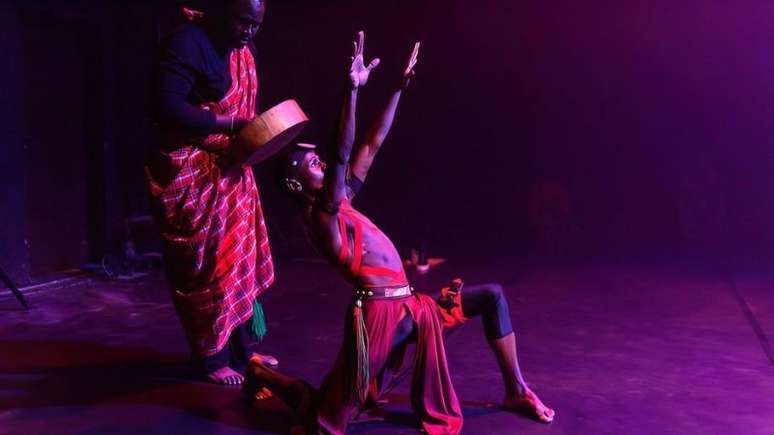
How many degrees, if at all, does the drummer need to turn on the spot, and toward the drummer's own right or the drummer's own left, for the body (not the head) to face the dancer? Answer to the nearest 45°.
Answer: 0° — they already face them

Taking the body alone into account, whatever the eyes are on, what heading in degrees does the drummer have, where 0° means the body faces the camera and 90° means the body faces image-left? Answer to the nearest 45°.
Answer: approximately 315°
